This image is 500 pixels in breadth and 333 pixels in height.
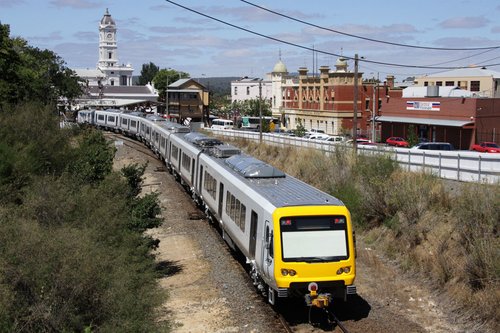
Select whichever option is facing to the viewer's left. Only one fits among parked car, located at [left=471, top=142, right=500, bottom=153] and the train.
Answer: the parked car

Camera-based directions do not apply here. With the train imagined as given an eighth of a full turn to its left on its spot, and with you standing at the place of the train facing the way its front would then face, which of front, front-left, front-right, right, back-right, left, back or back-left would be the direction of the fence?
front-left

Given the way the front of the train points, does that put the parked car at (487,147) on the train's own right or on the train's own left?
on the train's own left

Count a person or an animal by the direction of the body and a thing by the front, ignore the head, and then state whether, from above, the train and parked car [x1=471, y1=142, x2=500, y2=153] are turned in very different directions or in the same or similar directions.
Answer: very different directions

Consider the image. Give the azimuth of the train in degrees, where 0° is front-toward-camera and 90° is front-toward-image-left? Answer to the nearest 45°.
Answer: approximately 315°

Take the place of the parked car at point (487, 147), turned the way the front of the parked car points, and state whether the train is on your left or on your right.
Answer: on your left
